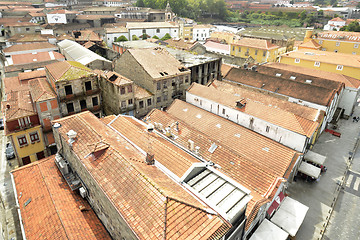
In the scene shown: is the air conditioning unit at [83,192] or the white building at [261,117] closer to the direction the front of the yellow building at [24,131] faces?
the air conditioning unit

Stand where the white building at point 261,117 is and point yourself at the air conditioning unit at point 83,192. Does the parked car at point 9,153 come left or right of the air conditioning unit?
right

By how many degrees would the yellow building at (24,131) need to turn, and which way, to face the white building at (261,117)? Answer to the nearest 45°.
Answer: approximately 45° to its left

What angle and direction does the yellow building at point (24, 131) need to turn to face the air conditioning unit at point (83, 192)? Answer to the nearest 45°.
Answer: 0° — it already faces it

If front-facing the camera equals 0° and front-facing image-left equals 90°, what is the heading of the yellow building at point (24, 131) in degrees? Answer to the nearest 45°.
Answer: approximately 0°
